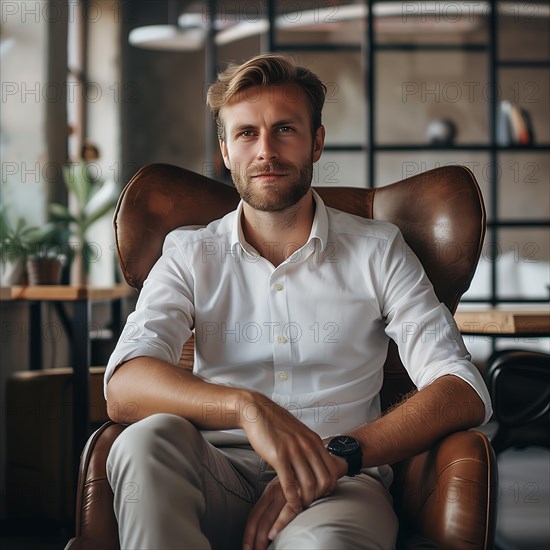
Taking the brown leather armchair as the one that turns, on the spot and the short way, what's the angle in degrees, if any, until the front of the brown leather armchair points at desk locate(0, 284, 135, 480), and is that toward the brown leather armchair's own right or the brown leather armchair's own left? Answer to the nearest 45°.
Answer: approximately 135° to the brown leather armchair's own right

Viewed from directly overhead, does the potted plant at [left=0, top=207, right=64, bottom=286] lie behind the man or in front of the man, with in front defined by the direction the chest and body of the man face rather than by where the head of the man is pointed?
behind

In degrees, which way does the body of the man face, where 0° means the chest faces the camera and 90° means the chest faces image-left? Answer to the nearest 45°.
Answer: approximately 0°

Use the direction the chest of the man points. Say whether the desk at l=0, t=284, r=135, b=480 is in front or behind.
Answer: behind

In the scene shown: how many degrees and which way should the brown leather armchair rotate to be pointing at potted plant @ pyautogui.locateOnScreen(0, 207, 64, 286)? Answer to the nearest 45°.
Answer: approximately 135° to its right

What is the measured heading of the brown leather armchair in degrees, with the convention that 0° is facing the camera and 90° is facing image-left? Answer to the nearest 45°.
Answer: approximately 0°

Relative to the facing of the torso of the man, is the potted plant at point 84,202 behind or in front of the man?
behind
